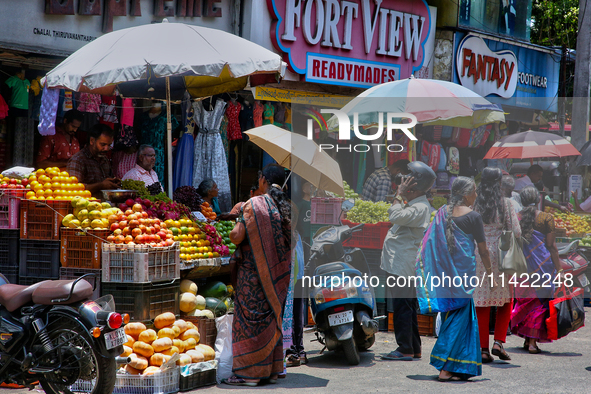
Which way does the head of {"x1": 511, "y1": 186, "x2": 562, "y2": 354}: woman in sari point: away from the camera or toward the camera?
away from the camera

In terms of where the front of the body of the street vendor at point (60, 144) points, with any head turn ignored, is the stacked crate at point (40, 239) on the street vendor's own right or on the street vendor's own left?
on the street vendor's own right

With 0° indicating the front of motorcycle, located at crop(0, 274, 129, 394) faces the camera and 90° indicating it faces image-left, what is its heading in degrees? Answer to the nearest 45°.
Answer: approximately 135°

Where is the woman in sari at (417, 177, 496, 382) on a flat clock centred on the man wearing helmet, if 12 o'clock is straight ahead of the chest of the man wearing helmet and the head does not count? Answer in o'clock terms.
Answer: The woman in sari is roughly at 8 o'clock from the man wearing helmet.

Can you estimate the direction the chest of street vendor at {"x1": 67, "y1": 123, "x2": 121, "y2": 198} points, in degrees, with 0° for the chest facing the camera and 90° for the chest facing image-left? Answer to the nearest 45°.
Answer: approximately 315°

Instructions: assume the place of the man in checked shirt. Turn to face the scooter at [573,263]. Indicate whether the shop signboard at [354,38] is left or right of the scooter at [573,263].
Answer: left

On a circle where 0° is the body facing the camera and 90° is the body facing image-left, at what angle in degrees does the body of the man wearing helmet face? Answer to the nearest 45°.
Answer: approximately 90°

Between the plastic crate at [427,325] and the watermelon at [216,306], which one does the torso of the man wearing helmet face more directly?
the watermelon
